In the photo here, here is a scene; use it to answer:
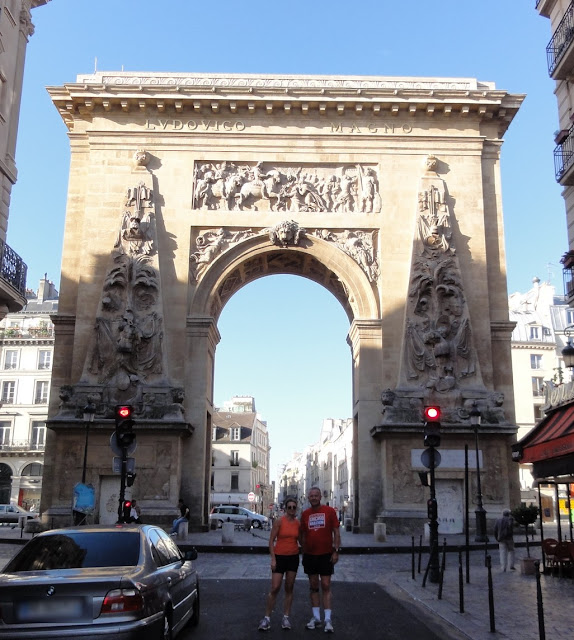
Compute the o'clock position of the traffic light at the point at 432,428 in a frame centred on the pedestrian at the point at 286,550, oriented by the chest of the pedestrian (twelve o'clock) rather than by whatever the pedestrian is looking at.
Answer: The traffic light is roughly at 7 o'clock from the pedestrian.

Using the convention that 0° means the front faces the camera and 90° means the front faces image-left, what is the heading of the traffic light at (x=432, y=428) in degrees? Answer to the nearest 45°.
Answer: approximately 0°

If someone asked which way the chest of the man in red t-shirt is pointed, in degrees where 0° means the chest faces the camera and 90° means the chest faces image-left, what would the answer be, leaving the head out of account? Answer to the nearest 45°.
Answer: approximately 0°

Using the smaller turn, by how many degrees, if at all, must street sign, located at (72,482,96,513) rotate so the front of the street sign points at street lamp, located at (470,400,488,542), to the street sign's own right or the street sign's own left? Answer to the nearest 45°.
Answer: approximately 90° to the street sign's own left
